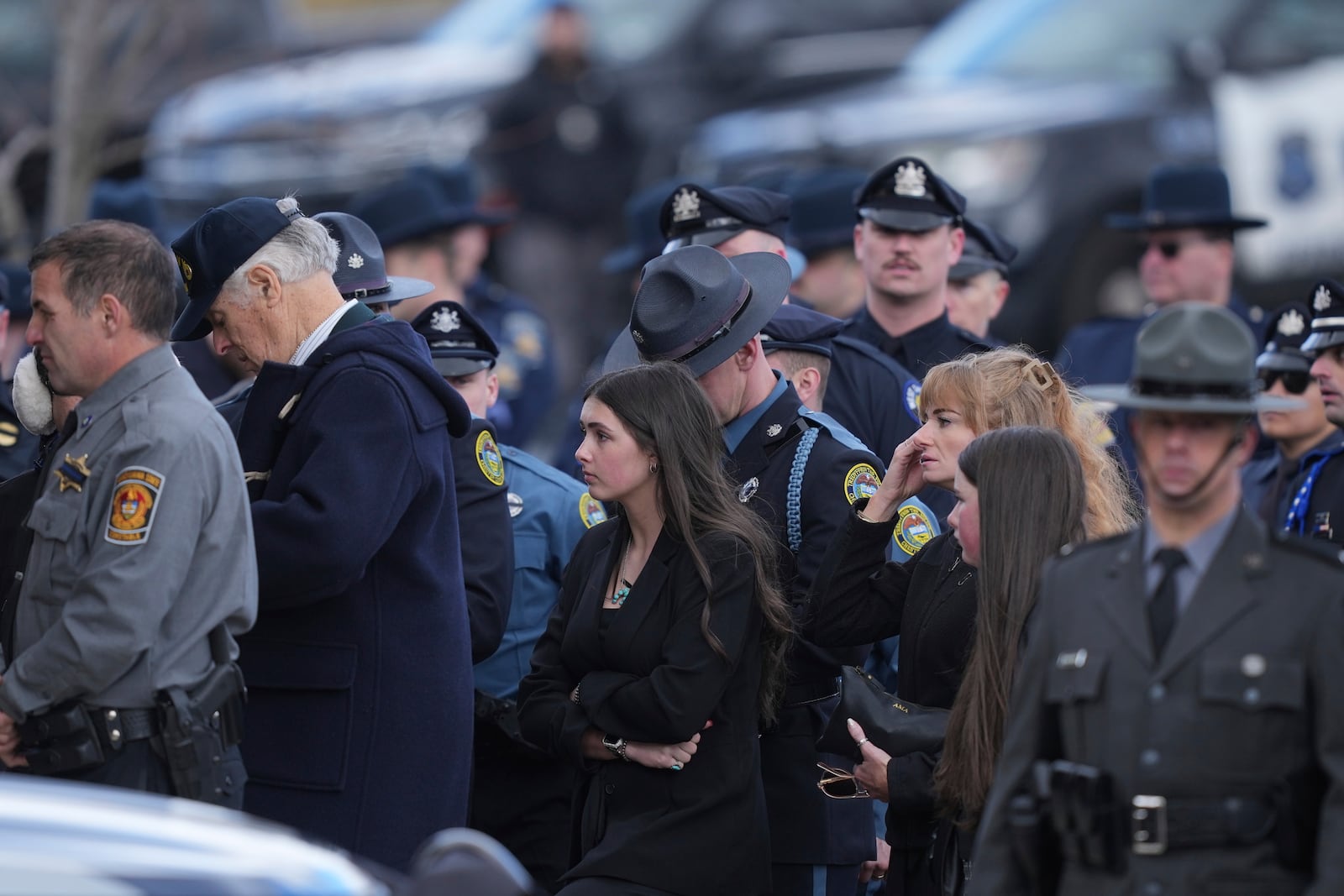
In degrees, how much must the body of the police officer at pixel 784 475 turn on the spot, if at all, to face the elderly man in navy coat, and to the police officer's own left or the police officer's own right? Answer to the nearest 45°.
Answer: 0° — they already face them

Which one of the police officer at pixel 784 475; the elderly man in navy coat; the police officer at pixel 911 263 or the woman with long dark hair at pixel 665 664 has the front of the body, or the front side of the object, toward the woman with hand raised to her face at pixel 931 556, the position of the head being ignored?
the police officer at pixel 911 263

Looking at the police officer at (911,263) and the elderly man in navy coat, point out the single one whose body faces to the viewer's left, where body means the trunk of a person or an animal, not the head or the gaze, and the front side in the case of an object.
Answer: the elderly man in navy coat

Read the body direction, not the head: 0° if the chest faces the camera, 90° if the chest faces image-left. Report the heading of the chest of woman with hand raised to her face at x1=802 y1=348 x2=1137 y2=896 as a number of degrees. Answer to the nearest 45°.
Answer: approximately 90°

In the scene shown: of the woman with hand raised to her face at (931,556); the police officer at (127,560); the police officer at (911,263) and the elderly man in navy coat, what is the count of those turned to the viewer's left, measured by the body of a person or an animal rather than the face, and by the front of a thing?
3

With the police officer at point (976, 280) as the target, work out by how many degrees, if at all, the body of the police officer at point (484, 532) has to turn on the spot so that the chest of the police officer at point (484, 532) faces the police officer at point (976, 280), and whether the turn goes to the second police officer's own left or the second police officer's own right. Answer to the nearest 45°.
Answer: approximately 180°

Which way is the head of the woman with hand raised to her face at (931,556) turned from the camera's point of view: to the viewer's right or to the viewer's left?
to the viewer's left

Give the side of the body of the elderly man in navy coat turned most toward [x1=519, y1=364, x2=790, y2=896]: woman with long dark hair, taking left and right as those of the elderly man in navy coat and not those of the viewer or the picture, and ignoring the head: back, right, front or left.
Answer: back

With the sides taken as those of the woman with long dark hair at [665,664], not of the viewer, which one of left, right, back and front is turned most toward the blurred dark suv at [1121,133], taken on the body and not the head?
back
